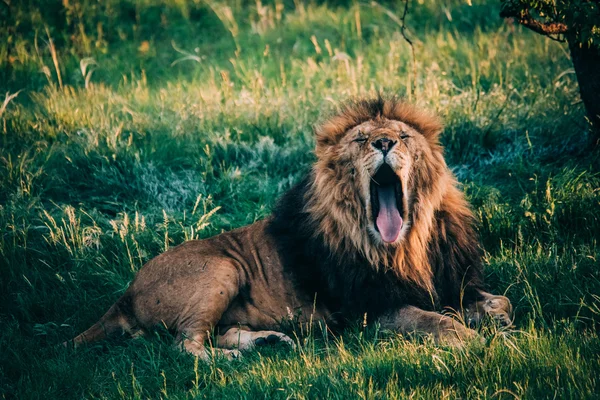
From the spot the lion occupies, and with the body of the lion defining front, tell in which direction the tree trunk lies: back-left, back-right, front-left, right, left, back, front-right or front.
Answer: left

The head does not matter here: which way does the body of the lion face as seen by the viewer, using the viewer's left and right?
facing the viewer and to the right of the viewer
